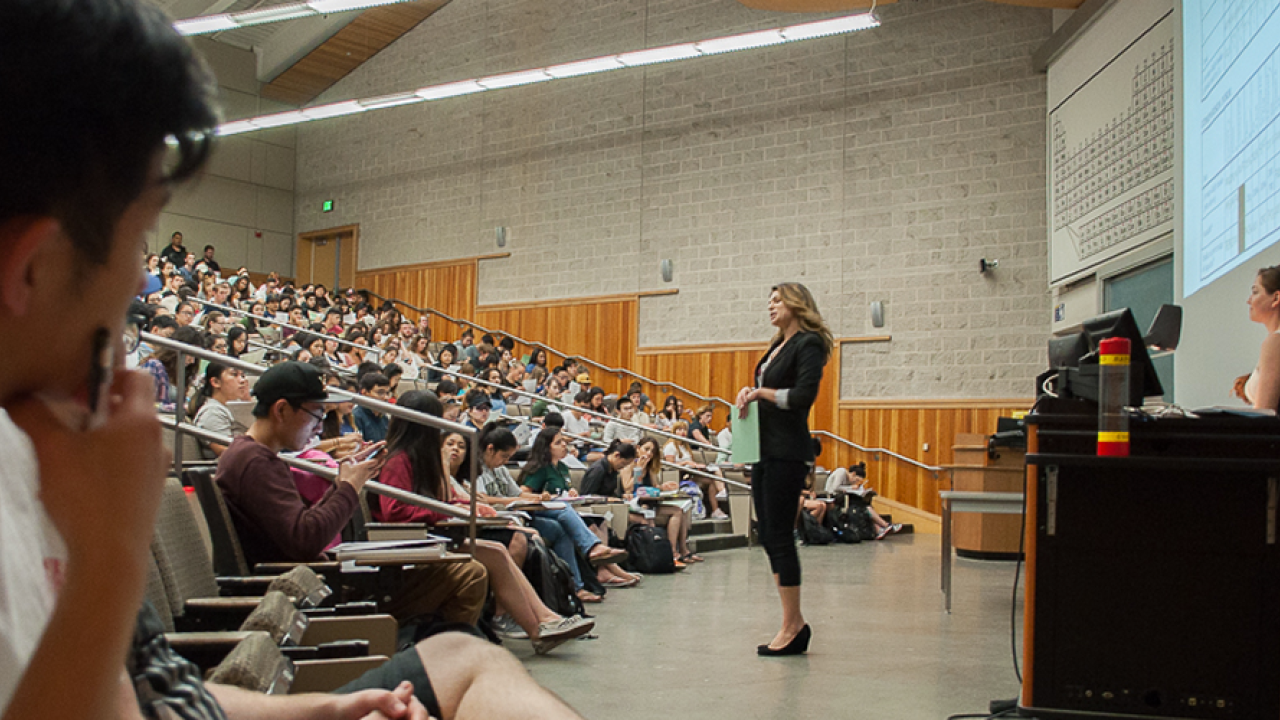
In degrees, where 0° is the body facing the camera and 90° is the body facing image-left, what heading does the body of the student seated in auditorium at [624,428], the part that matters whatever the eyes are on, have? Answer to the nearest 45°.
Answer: approximately 315°

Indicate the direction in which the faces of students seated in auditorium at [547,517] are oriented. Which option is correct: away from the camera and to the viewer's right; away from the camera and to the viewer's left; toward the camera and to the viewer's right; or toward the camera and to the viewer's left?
toward the camera and to the viewer's right

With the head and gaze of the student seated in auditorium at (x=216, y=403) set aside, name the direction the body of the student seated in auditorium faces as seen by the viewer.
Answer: to the viewer's right

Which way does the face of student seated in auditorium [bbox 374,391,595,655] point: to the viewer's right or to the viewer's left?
to the viewer's right

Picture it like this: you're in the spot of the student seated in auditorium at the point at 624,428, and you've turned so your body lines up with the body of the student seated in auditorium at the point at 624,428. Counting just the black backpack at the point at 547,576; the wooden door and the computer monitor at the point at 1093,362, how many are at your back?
1

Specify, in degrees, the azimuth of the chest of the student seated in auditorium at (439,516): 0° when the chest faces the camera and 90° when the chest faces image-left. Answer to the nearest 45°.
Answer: approximately 270°

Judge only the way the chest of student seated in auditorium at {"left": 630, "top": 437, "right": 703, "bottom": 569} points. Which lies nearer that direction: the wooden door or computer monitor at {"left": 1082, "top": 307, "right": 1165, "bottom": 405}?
the computer monitor

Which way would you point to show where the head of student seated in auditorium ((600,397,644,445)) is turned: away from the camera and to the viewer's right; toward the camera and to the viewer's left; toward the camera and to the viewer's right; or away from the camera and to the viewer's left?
toward the camera and to the viewer's right

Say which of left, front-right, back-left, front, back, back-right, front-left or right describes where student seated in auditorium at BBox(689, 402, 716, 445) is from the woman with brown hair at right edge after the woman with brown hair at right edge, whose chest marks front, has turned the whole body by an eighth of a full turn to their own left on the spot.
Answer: right

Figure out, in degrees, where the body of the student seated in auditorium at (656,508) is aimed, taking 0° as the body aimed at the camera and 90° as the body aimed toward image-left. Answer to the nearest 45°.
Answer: approximately 315°

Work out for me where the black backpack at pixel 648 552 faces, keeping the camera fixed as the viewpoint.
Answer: facing the viewer and to the right of the viewer

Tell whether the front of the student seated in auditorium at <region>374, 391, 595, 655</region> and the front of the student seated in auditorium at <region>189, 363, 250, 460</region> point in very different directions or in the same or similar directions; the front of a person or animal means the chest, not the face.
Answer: same or similar directions

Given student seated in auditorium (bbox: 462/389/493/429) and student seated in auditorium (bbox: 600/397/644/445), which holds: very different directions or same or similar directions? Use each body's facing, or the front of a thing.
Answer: same or similar directions

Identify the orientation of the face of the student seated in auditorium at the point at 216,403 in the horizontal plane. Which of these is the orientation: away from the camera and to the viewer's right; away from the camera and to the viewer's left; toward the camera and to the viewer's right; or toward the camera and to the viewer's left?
toward the camera and to the viewer's right

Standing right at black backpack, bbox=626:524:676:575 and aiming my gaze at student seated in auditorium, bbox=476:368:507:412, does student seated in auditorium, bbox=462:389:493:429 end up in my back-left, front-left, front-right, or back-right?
front-left

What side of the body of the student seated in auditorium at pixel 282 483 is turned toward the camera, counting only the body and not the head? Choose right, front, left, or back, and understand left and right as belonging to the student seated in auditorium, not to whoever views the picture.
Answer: right

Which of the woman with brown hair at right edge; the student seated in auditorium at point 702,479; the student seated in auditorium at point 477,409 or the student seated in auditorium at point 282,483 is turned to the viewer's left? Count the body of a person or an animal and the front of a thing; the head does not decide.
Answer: the woman with brown hair at right edge

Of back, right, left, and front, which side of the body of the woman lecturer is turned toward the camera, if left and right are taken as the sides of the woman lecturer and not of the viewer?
left

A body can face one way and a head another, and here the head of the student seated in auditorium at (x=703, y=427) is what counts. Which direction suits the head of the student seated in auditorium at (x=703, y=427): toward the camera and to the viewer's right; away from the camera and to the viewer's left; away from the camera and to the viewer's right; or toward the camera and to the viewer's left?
toward the camera and to the viewer's right

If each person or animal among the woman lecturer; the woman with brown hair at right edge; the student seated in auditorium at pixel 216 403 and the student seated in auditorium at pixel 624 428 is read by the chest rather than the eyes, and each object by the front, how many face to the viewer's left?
2

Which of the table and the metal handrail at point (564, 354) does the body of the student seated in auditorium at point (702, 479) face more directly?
the table
